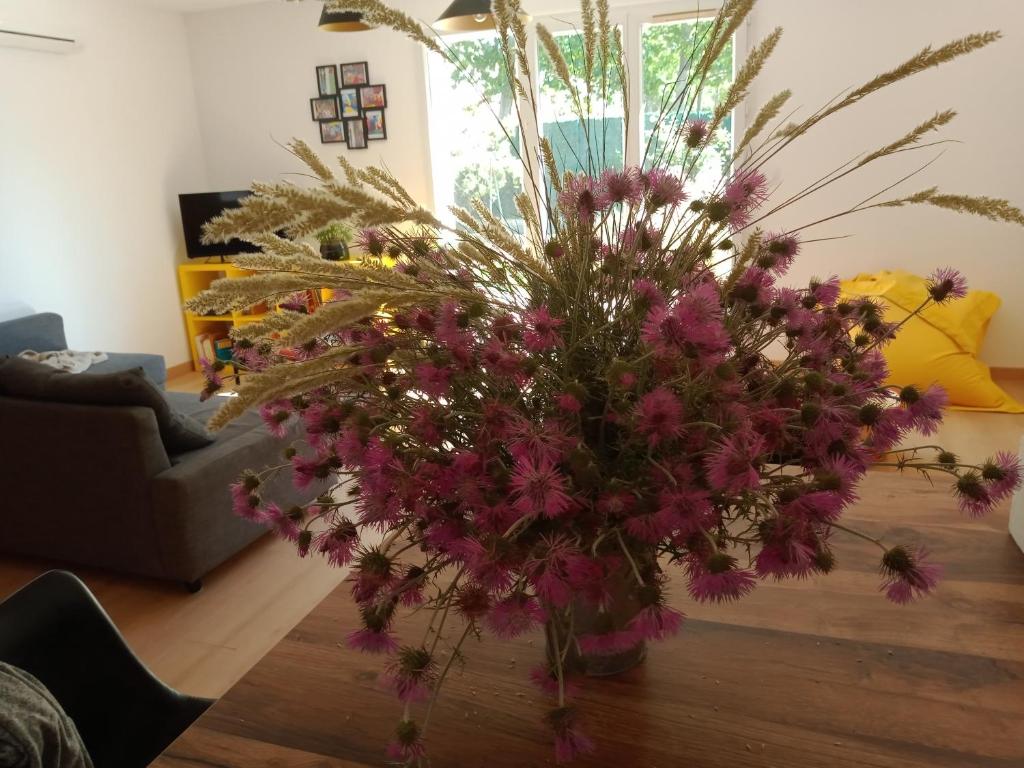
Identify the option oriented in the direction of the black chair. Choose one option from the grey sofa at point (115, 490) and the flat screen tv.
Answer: the flat screen tv

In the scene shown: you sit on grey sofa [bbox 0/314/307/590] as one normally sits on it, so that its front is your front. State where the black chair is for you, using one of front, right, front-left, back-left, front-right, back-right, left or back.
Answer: back-right

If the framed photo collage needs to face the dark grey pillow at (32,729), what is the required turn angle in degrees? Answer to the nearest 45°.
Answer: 0° — it already faces it

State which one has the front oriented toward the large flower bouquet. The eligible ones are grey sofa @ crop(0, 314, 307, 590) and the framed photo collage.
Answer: the framed photo collage

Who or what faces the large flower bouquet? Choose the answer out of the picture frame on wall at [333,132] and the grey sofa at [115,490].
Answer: the picture frame on wall

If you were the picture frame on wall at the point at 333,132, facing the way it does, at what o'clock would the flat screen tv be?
The flat screen tv is roughly at 3 o'clock from the picture frame on wall.

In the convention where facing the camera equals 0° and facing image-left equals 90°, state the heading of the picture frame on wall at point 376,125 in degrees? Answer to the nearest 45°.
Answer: approximately 0°

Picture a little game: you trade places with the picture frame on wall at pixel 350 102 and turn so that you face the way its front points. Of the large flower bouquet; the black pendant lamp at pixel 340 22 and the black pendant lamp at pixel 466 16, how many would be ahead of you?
3

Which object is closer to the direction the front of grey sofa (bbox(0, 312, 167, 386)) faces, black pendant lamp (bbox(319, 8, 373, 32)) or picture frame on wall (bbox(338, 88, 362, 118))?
the black pendant lamp

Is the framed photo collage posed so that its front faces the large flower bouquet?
yes

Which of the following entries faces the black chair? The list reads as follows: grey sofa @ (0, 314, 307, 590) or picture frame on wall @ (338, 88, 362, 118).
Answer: the picture frame on wall
